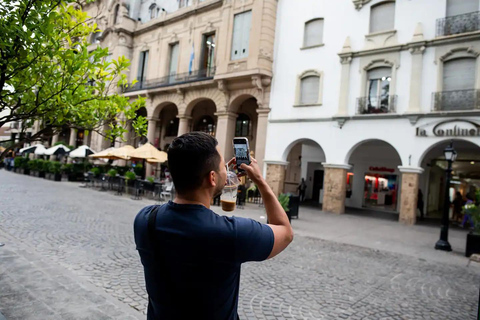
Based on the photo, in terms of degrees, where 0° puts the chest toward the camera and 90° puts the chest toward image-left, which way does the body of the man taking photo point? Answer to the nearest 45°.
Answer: approximately 225°

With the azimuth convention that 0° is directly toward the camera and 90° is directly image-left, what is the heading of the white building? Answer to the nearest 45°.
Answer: approximately 45°

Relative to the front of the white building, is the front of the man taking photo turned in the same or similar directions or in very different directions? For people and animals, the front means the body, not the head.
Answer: very different directions

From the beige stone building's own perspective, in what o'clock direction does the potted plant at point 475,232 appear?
The potted plant is roughly at 10 o'clock from the beige stone building.

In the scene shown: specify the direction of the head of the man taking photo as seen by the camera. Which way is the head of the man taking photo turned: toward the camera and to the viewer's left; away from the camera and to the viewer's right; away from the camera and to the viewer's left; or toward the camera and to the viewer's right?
away from the camera and to the viewer's right

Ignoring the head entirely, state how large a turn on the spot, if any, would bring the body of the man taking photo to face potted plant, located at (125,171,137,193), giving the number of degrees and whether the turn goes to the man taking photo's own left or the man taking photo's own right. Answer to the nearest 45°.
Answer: approximately 45° to the man taking photo's own left

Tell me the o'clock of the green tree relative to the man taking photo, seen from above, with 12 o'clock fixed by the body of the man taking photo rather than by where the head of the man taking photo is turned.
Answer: The green tree is roughly at 11 o'clock from the man taking photo.

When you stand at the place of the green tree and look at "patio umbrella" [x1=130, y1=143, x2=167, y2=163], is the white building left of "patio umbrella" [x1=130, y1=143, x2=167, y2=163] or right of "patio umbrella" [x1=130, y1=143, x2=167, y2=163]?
right

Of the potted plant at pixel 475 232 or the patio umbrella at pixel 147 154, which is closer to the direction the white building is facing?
the patio umbrella

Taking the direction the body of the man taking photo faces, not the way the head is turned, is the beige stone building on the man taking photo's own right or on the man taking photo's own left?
on the man taking photo's own left

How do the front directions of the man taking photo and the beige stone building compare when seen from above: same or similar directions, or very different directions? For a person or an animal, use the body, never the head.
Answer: very different directions

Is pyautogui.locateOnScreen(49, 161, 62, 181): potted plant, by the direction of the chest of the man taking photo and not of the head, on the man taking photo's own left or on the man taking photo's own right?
on the man taking photo's own left

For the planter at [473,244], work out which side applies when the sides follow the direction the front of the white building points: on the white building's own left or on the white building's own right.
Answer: on the white building's own left
